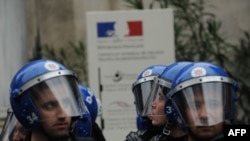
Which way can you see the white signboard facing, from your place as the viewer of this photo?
facing the viewer
